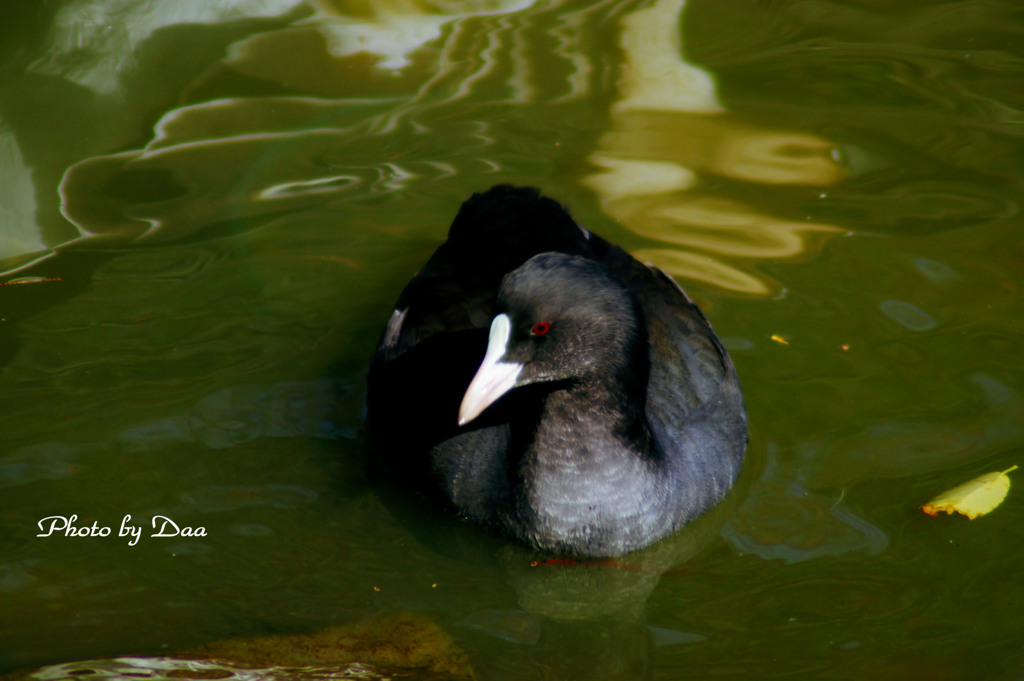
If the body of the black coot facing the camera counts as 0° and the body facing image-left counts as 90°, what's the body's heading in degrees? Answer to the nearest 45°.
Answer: approximately 0°

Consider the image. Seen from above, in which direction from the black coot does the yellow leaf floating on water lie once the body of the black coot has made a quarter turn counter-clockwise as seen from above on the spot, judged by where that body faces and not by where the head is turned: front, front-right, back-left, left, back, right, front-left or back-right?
front
